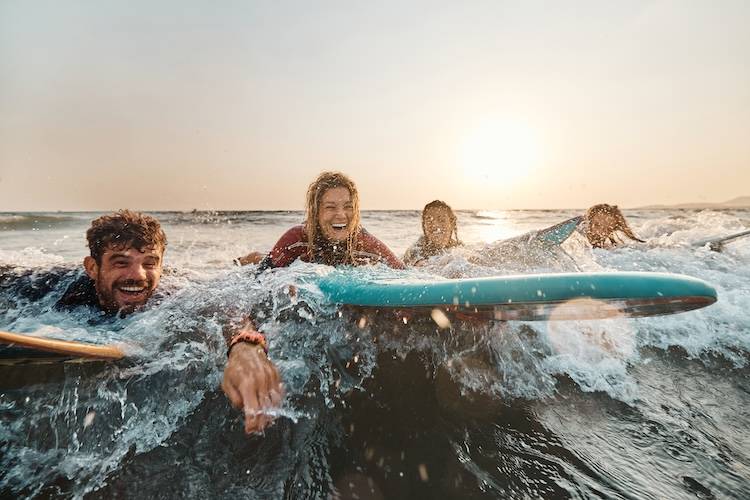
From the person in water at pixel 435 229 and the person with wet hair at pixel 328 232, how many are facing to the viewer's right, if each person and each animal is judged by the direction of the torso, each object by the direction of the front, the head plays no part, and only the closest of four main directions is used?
0

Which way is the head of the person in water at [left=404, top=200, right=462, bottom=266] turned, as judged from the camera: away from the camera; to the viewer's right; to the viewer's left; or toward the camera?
toward the camera

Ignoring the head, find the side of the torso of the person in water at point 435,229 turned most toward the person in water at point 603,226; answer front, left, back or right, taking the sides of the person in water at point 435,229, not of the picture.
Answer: left

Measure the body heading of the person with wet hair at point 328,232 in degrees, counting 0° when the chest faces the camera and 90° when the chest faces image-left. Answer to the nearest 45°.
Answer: approximately 0°

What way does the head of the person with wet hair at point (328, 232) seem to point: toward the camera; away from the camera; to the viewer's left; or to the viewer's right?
toward the camera

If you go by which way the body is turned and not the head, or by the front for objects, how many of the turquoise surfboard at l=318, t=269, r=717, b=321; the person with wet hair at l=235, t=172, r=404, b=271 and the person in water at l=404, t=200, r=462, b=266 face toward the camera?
2

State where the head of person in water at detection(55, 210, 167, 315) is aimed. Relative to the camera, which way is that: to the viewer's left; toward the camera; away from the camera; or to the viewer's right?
toward the camera

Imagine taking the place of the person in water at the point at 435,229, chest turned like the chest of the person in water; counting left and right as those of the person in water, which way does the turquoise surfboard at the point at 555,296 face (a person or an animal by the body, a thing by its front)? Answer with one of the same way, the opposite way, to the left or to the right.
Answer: to the left

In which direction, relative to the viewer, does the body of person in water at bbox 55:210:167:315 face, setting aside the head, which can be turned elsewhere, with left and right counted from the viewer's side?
facing the viewer and to the right of the viewer

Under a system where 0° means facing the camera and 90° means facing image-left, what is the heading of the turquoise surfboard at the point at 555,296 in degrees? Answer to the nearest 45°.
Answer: approximately 270°

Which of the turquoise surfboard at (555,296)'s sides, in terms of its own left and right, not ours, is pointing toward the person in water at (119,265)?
back

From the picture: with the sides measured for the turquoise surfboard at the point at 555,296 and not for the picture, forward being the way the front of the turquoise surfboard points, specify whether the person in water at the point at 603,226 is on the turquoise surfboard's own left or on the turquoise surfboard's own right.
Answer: on the turquoise surfboard's own left

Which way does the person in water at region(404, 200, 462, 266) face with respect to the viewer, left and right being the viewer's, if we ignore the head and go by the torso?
facing the viewer

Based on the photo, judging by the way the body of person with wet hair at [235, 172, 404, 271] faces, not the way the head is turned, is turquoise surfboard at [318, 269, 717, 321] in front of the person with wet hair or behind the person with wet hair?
in front
